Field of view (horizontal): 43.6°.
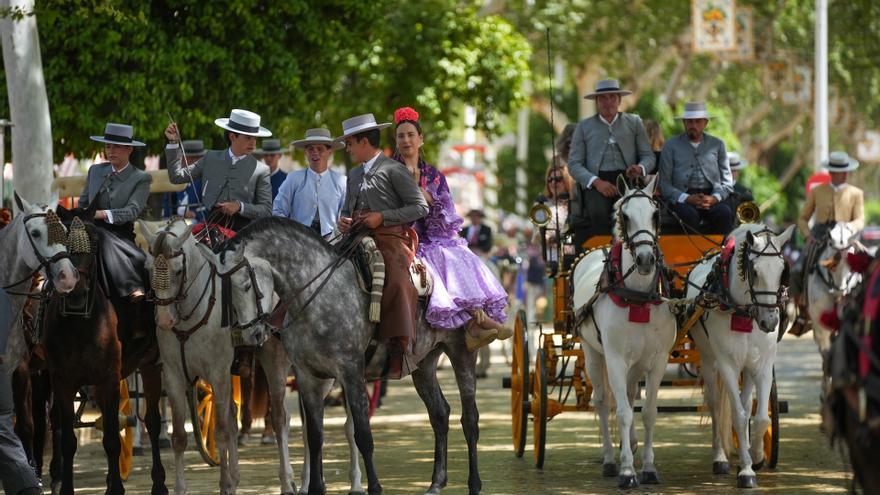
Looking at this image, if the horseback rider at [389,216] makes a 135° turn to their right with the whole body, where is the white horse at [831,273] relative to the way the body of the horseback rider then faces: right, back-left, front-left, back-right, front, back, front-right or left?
front-right

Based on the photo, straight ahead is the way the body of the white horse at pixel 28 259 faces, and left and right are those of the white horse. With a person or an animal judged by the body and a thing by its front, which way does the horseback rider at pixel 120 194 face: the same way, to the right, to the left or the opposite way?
to the right

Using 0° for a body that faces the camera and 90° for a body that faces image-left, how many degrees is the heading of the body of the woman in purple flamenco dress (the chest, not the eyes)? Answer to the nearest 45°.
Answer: approximately 315°

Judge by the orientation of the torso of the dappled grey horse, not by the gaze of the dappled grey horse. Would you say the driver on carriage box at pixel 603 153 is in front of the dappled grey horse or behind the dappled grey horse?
behind

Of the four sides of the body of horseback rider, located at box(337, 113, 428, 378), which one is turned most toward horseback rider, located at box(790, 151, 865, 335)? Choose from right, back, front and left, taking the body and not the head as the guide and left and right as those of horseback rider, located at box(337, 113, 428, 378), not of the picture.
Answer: back

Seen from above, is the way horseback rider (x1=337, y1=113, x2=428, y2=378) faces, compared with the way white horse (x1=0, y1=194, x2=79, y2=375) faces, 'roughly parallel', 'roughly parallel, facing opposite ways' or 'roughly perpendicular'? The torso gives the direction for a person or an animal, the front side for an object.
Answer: roughly perpendicular

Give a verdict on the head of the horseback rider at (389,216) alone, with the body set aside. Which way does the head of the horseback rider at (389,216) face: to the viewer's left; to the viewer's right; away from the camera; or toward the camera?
to the viewer's left

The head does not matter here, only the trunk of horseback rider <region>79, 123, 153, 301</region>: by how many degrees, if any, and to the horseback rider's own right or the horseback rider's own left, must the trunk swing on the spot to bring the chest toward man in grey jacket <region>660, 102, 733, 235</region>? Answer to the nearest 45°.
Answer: approximately 135° to the horseback rider's own left

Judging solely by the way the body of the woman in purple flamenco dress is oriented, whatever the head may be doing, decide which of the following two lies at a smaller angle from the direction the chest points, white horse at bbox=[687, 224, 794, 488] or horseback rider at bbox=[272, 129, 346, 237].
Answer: the white horse

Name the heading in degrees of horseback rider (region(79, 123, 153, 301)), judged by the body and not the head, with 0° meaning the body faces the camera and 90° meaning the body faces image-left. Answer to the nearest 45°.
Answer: approximately 45°
